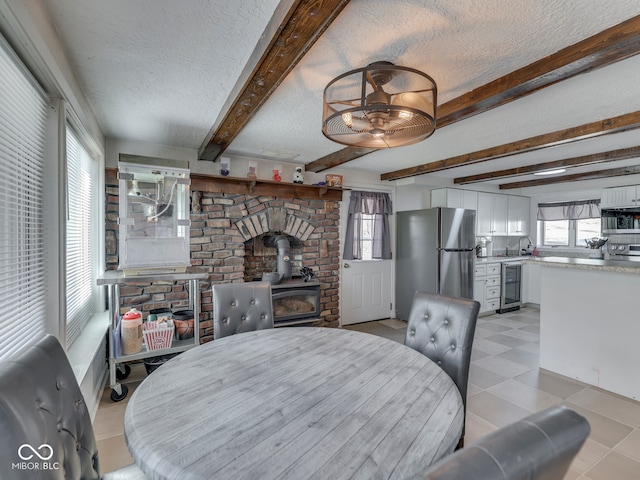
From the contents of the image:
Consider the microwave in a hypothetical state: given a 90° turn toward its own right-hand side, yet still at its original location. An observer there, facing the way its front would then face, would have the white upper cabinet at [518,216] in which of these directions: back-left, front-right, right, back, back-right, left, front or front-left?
front

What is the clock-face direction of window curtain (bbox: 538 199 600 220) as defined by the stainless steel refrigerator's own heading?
The window curtain is roughly at 9 o'clock from the stainless steel refrigerator.

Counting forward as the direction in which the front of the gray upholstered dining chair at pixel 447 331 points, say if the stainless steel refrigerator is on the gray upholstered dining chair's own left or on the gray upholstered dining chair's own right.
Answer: on the gray upholstered dining chair's own right

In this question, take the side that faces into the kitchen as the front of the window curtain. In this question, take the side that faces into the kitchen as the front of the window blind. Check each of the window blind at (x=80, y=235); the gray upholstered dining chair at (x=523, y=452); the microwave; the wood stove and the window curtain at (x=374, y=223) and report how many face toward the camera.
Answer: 3

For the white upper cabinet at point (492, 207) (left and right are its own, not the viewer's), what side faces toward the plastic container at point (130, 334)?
right

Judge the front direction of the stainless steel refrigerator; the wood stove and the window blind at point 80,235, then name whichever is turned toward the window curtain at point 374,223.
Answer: the window blind

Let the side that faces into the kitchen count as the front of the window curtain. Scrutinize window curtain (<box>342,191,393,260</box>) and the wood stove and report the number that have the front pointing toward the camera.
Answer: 2

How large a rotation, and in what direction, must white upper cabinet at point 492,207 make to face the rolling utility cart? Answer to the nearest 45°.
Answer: approximately 90° to its right

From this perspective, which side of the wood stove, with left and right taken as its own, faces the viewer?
front

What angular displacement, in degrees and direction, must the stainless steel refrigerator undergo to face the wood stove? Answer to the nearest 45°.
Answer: approximately 90° to its right

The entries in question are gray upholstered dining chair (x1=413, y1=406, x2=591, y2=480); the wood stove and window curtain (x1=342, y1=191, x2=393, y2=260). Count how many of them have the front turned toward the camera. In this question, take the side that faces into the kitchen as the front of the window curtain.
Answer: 2

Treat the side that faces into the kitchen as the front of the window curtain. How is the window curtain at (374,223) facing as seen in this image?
toward the camera

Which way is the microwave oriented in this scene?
toward the camera

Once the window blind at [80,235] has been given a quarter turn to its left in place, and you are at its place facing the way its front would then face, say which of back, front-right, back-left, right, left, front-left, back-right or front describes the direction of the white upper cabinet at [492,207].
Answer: right

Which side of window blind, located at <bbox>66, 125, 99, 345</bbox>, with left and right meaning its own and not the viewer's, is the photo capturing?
right

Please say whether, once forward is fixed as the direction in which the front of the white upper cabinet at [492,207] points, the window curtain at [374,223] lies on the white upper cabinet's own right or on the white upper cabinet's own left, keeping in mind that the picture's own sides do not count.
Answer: on the white upper cabinet's own right

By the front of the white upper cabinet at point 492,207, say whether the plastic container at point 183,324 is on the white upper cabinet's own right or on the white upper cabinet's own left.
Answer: on the white upper cabinet's own right

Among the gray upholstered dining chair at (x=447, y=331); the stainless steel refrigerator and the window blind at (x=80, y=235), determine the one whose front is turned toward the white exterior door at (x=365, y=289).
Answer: the window blind
